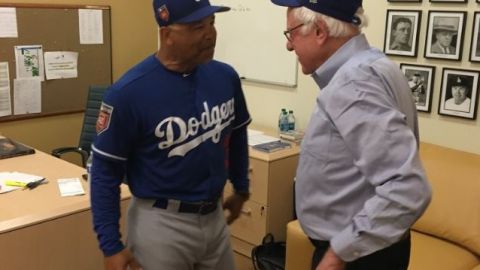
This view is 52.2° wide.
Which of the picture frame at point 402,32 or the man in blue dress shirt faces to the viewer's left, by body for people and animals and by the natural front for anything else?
the man in blue dress shirt

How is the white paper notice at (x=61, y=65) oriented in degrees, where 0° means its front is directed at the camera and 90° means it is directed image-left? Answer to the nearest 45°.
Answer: approximately 0°

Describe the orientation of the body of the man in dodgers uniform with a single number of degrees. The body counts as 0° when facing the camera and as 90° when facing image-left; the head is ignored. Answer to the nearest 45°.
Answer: approximately 315°

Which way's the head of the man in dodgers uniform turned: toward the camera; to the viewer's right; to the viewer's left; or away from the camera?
to the viewer's right

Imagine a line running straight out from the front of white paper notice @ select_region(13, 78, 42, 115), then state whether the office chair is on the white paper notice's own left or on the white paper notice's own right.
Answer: on the white paper notice's own left

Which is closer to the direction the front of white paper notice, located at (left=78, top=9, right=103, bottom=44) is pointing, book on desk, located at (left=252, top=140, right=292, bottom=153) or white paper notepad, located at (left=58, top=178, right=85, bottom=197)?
the white paper notepad

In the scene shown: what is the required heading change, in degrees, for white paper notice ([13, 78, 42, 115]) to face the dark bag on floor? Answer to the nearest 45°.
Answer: approximately 45° to its left

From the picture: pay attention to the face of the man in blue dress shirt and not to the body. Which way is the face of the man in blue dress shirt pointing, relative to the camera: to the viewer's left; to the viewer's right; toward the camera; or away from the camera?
to the viewer's left

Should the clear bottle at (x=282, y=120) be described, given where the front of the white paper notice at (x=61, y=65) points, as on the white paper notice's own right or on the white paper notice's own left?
on the white paper notice's own left

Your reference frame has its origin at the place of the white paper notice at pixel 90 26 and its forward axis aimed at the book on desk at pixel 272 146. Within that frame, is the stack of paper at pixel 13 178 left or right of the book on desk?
right

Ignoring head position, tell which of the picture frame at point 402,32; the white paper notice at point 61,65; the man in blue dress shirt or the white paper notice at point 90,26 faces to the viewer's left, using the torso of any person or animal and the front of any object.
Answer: the man in blue dress shirt
